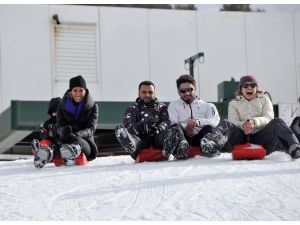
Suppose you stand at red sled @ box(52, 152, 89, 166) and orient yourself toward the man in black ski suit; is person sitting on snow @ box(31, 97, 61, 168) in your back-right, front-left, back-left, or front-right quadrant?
back-left

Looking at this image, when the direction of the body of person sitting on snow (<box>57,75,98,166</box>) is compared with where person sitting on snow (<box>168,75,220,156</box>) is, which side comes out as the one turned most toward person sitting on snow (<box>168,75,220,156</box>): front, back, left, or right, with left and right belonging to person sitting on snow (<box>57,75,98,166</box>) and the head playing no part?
left

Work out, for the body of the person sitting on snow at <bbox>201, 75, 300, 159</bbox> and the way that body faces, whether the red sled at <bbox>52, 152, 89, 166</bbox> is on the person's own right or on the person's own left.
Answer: on the person's own right
